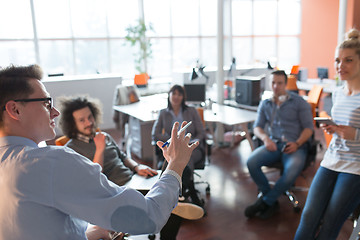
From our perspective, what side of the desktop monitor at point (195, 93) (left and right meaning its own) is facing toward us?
front

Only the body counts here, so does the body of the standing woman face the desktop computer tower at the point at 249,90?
no

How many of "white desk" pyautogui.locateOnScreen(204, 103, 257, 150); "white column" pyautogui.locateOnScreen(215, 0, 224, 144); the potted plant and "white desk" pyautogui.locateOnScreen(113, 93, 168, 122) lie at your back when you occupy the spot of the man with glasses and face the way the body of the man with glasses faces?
0

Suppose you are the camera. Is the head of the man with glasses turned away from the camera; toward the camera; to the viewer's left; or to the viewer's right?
to the viewer's right

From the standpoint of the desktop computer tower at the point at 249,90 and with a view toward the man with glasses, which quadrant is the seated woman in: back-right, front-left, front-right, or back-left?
front-right

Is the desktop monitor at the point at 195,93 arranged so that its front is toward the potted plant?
no

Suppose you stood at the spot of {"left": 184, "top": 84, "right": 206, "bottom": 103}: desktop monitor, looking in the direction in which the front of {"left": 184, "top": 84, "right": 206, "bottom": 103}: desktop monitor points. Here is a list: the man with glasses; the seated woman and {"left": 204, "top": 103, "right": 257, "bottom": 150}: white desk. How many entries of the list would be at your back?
0

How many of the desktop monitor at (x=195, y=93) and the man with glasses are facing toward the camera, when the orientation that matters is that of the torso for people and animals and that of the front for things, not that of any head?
1

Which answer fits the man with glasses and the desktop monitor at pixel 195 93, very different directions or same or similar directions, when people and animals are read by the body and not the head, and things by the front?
very different directions

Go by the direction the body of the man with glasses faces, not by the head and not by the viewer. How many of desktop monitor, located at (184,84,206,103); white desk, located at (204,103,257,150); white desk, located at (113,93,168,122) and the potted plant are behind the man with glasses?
0

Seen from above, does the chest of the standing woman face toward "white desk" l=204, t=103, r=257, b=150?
no

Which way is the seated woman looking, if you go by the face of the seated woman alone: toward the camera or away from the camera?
toward the camera

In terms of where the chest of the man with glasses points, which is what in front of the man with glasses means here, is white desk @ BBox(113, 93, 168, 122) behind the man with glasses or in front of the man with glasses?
in front

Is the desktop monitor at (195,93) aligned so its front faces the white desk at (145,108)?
no

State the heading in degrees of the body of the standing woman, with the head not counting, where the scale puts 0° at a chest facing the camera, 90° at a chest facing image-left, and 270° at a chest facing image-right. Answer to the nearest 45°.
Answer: approximately 45°
